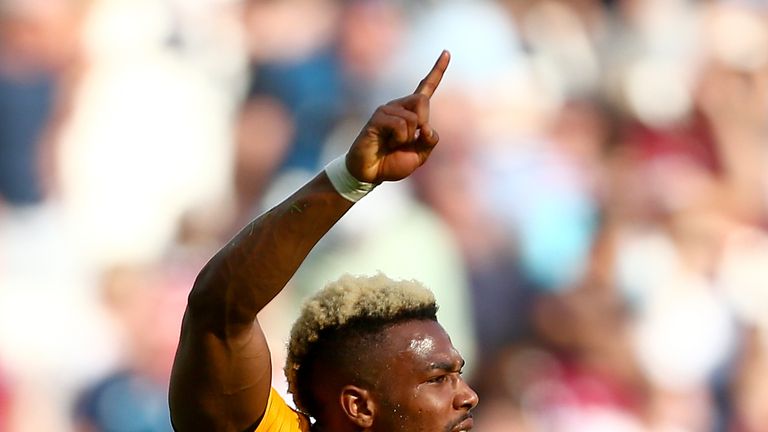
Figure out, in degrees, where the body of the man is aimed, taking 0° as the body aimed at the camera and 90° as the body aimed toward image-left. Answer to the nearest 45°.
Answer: approximately 315°
